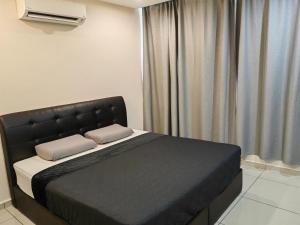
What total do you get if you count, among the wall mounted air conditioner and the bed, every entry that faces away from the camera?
0

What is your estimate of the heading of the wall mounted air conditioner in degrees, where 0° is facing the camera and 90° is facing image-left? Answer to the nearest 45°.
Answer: approximately 315°

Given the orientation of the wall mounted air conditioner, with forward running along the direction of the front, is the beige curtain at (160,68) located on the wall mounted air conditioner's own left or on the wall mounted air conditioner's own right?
on the wall mounted air conditioner's own left

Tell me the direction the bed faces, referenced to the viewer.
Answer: facing the viewer and to the right of the viewer

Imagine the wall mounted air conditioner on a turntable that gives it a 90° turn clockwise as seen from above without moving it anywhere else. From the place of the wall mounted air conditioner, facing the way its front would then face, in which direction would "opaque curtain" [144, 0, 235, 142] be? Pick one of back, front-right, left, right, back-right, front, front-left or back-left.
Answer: back-left

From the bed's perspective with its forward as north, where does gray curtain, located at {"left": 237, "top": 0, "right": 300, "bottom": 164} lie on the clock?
The gray curtain is roughly at 10 o'clock from the bed.

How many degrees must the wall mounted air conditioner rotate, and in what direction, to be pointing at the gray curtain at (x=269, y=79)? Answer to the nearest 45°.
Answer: approximately 45° to its left

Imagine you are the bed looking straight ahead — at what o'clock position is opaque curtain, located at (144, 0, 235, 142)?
The opaque curtain is roughly at 9 o'clock from the bed.

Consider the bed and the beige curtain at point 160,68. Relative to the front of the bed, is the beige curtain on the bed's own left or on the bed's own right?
on the bed's own left
